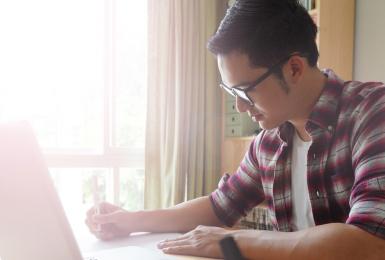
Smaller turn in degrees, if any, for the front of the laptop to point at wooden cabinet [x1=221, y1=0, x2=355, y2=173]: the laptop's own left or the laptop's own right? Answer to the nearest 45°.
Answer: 0° — it already faces it

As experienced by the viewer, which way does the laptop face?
facing away from the viewer and to the right of the viewer

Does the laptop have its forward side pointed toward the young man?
yes

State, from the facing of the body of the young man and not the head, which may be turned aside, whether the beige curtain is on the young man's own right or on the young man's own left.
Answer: on the young man's own right

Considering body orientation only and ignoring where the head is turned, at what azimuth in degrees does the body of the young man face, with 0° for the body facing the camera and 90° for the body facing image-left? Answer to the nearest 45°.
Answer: approximately 45°

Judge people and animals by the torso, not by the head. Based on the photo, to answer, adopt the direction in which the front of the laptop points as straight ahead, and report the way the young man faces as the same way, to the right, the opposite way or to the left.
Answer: the opposite way

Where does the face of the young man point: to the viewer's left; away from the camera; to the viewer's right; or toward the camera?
to the viewer's left

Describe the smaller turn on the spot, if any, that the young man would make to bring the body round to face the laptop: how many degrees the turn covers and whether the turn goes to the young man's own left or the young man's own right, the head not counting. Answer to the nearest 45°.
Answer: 0° — they already face it
